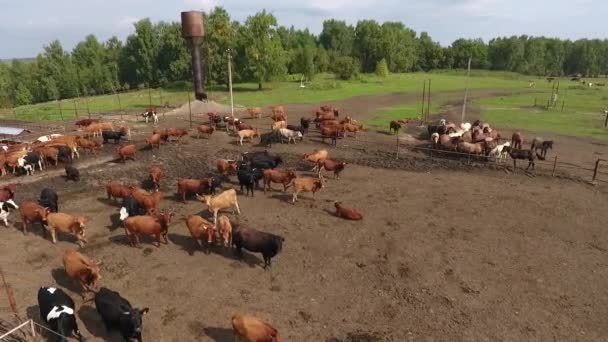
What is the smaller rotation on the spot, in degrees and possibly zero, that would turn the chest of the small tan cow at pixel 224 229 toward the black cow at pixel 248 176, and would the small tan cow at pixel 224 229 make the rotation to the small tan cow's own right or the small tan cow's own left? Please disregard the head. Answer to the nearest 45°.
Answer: approximately 180°

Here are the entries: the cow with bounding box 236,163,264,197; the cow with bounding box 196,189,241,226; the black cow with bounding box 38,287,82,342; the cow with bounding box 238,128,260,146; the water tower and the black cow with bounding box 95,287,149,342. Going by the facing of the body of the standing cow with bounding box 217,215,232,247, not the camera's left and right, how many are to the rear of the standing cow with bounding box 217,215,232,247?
4

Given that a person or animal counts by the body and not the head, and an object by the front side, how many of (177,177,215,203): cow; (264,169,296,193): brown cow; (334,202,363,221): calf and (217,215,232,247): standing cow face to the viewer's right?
2

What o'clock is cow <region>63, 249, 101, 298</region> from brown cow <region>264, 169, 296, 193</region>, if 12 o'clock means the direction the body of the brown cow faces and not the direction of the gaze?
The cow is roughly at 4 o'clock from the brown cow.

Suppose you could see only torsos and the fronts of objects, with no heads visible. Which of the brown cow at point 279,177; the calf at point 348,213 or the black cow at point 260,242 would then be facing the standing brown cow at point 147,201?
the calf

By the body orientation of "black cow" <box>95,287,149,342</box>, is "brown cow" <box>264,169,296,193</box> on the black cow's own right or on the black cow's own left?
on the black cow's own left

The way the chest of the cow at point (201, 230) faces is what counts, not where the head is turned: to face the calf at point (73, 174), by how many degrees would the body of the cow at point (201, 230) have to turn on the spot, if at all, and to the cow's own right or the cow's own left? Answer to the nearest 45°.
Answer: approximately 180°

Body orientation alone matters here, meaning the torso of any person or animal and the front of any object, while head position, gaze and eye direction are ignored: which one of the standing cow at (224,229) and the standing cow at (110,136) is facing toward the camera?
the standing cow at (224,229)

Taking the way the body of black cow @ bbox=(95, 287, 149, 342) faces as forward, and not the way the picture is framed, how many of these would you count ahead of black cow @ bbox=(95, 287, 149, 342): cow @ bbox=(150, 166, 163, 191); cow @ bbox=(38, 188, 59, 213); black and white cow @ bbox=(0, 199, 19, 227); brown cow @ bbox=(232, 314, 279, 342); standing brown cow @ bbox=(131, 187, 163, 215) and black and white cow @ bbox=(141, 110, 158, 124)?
1

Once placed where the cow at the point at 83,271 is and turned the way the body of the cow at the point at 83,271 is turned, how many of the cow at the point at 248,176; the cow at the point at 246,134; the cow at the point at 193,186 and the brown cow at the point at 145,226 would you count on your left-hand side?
4

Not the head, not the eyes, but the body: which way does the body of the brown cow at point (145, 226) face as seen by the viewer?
to the viewer's right
